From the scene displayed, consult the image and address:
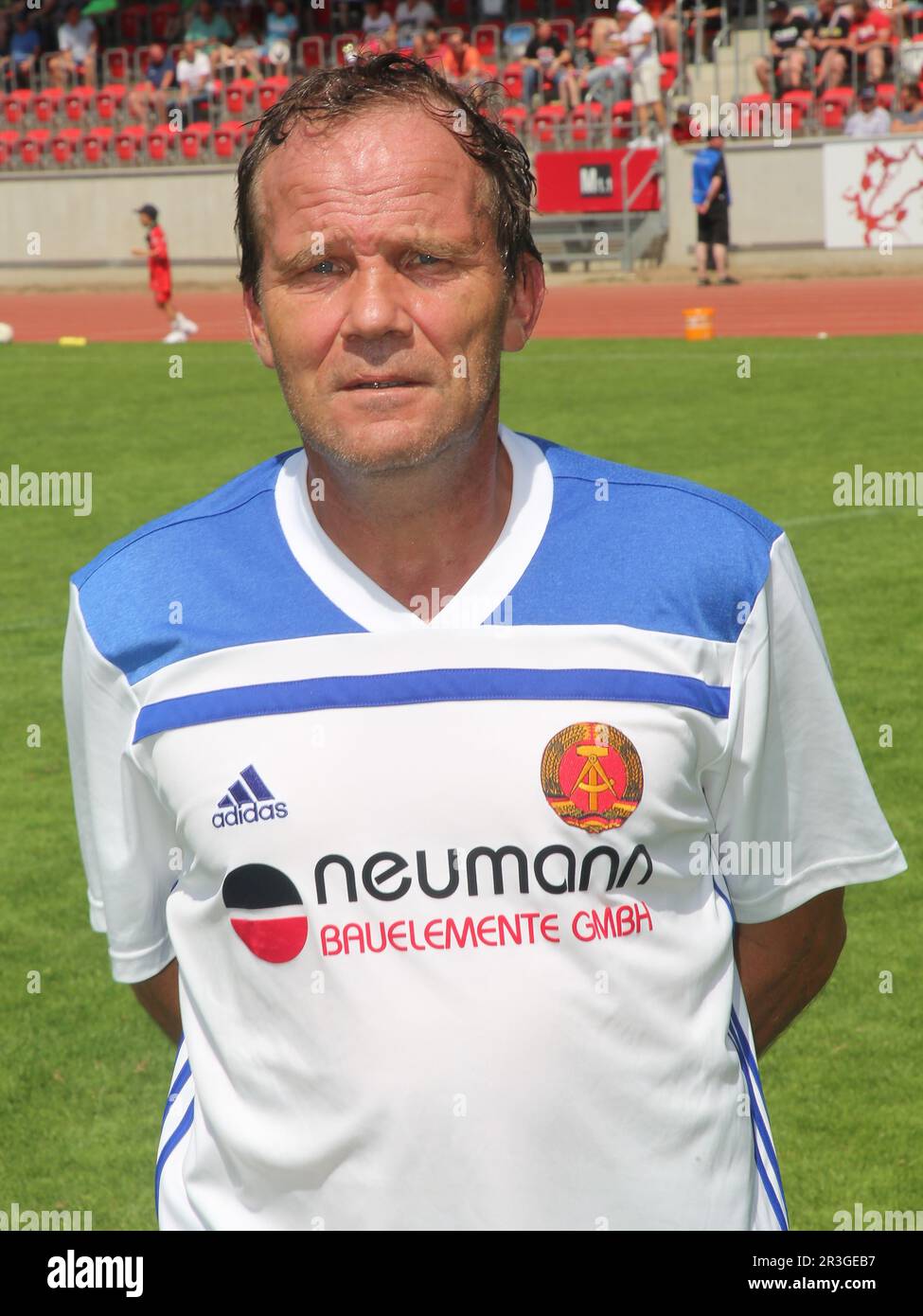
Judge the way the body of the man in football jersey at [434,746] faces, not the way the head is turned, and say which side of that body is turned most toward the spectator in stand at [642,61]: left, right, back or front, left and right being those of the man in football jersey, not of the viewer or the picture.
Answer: back

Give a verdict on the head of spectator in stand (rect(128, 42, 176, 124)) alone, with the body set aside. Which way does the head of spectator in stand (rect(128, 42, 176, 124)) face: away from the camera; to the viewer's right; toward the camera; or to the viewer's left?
toward the camera

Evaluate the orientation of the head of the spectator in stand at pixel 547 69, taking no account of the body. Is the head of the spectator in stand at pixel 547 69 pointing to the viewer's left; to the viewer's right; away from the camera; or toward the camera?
toward the camera

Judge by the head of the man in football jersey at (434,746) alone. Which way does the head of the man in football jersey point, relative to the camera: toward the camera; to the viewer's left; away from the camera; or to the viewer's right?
toward the camera

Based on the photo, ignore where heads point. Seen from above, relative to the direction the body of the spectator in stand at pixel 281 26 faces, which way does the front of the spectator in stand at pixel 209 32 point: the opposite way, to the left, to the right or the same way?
the same way

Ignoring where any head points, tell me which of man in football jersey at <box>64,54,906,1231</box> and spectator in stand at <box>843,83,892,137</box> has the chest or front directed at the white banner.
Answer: the spectator in stand

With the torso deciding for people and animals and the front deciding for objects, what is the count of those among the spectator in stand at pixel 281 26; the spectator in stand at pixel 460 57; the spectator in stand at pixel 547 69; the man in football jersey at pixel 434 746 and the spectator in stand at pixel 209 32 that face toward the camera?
5

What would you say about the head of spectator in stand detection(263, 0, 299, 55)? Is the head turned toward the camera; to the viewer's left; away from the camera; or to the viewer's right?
toward the camera

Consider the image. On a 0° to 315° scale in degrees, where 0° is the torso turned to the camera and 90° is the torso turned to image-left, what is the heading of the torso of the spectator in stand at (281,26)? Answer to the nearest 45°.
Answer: approximately 0°

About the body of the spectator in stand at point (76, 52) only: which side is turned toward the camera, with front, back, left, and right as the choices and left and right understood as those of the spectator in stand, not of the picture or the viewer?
front

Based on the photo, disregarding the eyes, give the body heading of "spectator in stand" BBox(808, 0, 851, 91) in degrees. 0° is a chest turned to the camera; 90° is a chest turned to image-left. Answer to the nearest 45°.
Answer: approximately 0°

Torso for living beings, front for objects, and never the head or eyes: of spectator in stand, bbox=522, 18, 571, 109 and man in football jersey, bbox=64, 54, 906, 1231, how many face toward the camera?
2

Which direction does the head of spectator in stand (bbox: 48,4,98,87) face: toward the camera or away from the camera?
toward the camera

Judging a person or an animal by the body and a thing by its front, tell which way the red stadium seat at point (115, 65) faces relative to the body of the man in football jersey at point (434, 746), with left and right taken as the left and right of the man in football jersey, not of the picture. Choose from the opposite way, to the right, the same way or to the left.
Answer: the same way

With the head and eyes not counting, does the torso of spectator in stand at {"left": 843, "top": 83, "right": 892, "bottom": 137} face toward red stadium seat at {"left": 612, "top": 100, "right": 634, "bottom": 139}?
no

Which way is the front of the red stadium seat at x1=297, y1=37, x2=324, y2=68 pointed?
toward the camera

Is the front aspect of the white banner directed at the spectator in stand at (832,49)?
no

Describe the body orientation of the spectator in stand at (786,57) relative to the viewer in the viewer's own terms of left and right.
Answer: facing the viewer and to the left of the viewer

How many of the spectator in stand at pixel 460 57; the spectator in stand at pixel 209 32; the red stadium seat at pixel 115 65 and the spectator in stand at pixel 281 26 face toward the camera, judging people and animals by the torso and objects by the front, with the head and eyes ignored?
4

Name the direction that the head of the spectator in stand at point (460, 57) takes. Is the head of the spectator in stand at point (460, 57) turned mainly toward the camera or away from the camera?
toward the camera

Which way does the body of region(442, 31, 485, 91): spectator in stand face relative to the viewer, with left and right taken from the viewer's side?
facing the viewer

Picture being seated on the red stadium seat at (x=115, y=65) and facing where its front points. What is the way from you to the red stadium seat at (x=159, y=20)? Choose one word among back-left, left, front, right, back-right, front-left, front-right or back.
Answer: back-left

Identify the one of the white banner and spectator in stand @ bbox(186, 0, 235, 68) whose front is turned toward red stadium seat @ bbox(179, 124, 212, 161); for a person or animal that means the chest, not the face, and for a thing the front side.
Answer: the spectator in stand
